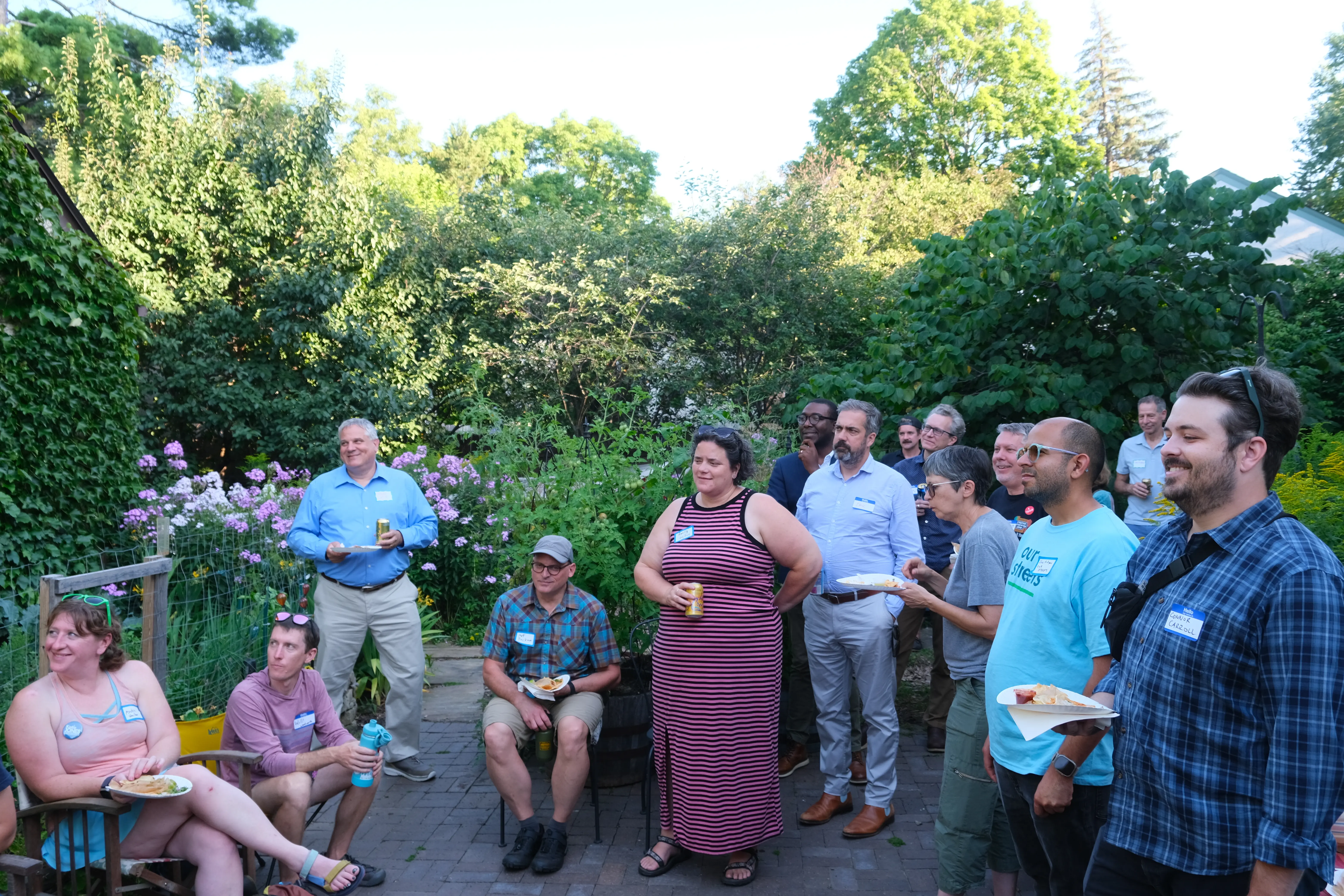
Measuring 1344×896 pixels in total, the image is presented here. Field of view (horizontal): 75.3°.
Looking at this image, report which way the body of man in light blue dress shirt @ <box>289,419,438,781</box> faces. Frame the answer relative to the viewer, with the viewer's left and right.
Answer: facing the viewer

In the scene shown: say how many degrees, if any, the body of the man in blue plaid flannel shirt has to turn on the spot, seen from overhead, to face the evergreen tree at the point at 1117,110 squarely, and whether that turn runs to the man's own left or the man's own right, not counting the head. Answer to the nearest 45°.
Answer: approximately 135° to the man's own right

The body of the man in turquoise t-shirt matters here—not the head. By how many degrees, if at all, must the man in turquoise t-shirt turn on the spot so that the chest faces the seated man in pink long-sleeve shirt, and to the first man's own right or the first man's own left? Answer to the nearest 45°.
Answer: approximately 45° to the first man's own right

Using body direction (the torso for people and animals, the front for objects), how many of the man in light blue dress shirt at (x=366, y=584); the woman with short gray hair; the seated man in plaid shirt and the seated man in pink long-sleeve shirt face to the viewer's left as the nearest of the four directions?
1

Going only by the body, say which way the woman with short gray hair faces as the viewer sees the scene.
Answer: to the viewer's left

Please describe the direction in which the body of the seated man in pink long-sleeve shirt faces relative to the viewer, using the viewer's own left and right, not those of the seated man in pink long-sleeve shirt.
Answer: facing the viewer and to the right of the viewer

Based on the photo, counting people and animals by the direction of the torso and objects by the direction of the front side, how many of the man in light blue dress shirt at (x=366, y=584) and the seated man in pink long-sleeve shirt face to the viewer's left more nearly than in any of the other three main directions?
0

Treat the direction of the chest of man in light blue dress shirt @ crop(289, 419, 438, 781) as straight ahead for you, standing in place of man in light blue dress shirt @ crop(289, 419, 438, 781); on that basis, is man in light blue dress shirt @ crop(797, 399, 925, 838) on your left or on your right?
on your left

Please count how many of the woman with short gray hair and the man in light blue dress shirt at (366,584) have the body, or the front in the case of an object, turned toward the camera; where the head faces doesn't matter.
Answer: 1

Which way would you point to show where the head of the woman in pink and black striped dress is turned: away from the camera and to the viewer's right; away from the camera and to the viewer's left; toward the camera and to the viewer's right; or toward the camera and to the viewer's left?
toward the camera and to the viewer's left

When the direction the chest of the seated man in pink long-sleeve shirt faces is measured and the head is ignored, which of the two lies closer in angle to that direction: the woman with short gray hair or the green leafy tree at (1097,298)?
the woman with short gray hair

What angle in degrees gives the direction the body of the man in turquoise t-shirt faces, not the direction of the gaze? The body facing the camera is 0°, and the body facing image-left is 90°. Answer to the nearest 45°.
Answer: approximately 45°

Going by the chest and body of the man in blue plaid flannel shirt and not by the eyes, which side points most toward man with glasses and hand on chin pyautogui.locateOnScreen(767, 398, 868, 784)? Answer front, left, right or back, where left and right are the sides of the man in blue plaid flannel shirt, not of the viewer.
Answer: right
